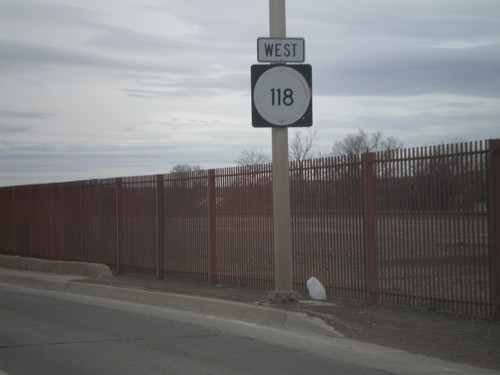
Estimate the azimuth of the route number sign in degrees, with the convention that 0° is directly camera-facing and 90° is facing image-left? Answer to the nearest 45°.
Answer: approximately 0°

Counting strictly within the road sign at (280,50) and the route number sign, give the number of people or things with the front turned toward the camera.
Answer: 2
